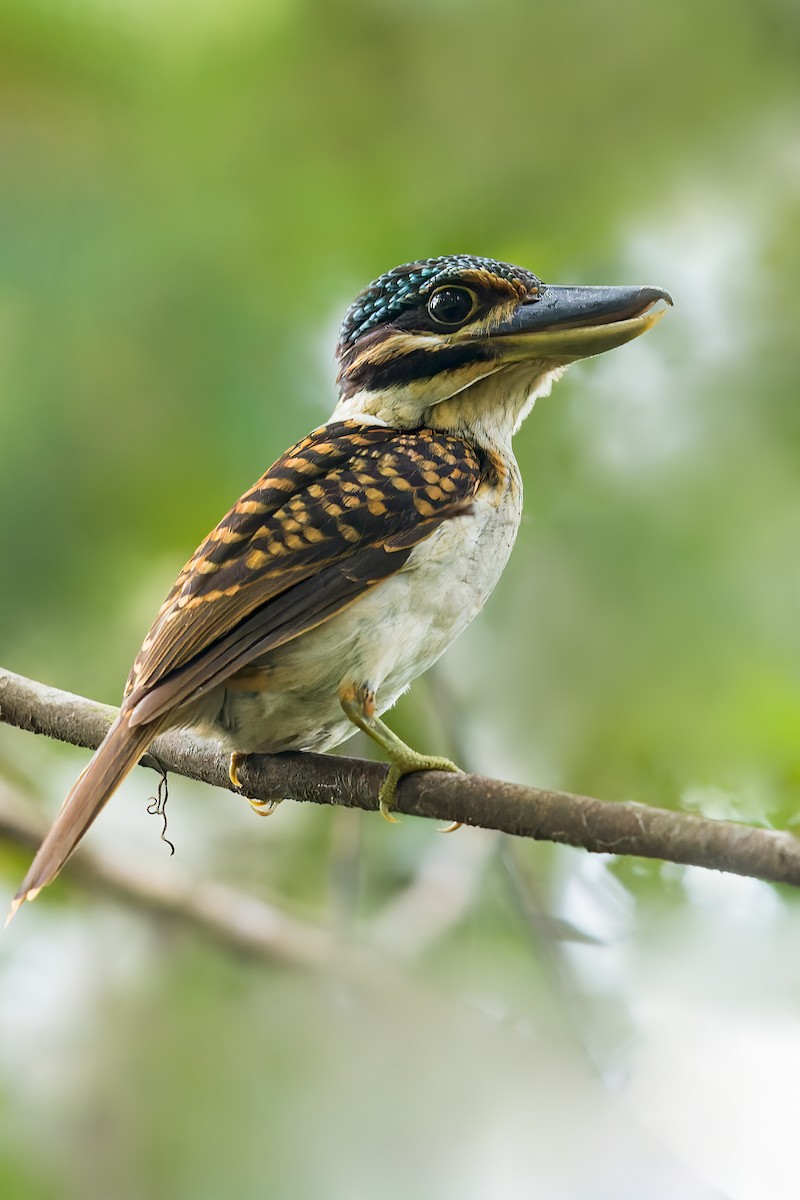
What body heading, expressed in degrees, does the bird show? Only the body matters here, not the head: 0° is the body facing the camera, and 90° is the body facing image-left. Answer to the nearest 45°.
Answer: approximately 270°
